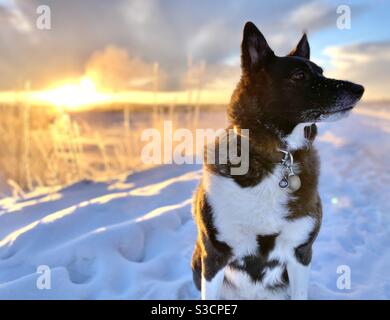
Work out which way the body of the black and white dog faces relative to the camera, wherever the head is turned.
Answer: toward the camera
